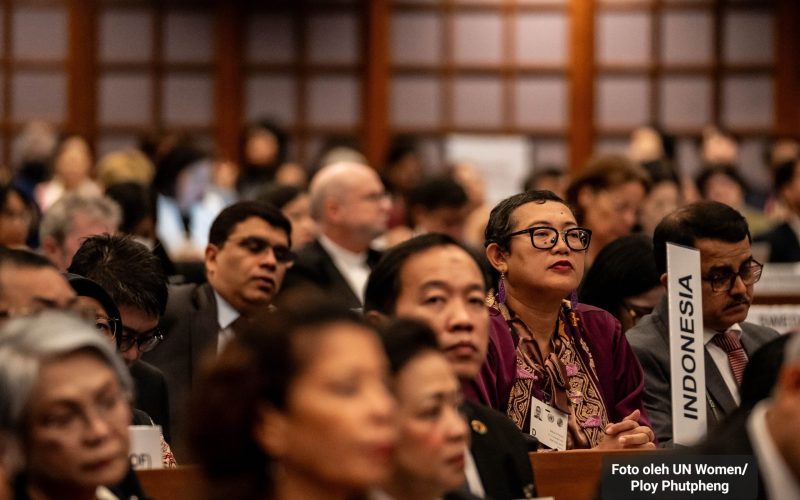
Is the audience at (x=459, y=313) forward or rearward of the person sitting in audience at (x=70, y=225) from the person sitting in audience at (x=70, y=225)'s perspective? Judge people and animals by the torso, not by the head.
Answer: forward

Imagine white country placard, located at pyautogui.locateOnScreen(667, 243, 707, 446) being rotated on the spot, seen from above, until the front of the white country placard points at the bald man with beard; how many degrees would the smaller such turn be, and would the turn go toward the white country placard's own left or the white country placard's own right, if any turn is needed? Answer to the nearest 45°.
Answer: approximately 180°

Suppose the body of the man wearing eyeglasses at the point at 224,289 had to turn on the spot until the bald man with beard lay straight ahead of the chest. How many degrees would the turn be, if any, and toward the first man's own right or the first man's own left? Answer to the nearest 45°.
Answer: approximately 135° to the first man's own left

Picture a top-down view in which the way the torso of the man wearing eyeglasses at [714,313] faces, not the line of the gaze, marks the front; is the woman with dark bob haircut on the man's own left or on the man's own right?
on the man's own right

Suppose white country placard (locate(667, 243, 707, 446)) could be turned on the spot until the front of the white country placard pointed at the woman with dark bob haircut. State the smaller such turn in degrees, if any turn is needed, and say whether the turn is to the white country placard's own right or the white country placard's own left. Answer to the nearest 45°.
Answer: approximately 45° to the white country placard's own right

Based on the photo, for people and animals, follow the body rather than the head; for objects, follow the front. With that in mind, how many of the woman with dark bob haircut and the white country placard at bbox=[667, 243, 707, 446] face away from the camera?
0

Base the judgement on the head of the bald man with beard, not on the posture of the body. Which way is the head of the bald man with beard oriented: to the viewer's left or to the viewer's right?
to the viewer's right

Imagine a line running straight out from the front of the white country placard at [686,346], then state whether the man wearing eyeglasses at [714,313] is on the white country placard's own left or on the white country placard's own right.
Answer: on the white country placard's own left

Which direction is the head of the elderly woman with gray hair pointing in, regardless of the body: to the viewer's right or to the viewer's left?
to the viewer's right

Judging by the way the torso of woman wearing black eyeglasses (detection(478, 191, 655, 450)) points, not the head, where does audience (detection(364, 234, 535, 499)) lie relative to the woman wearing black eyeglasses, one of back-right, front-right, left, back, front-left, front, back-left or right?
front-right
